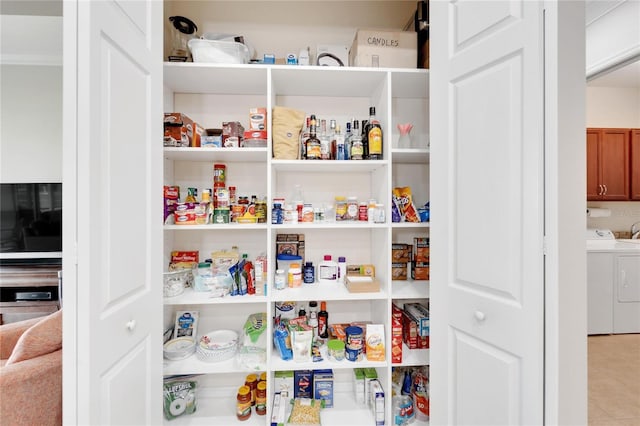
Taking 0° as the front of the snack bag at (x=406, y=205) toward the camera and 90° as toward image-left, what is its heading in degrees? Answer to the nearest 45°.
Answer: approximately 0°

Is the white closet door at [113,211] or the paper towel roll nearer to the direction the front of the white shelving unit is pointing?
the white closet door
